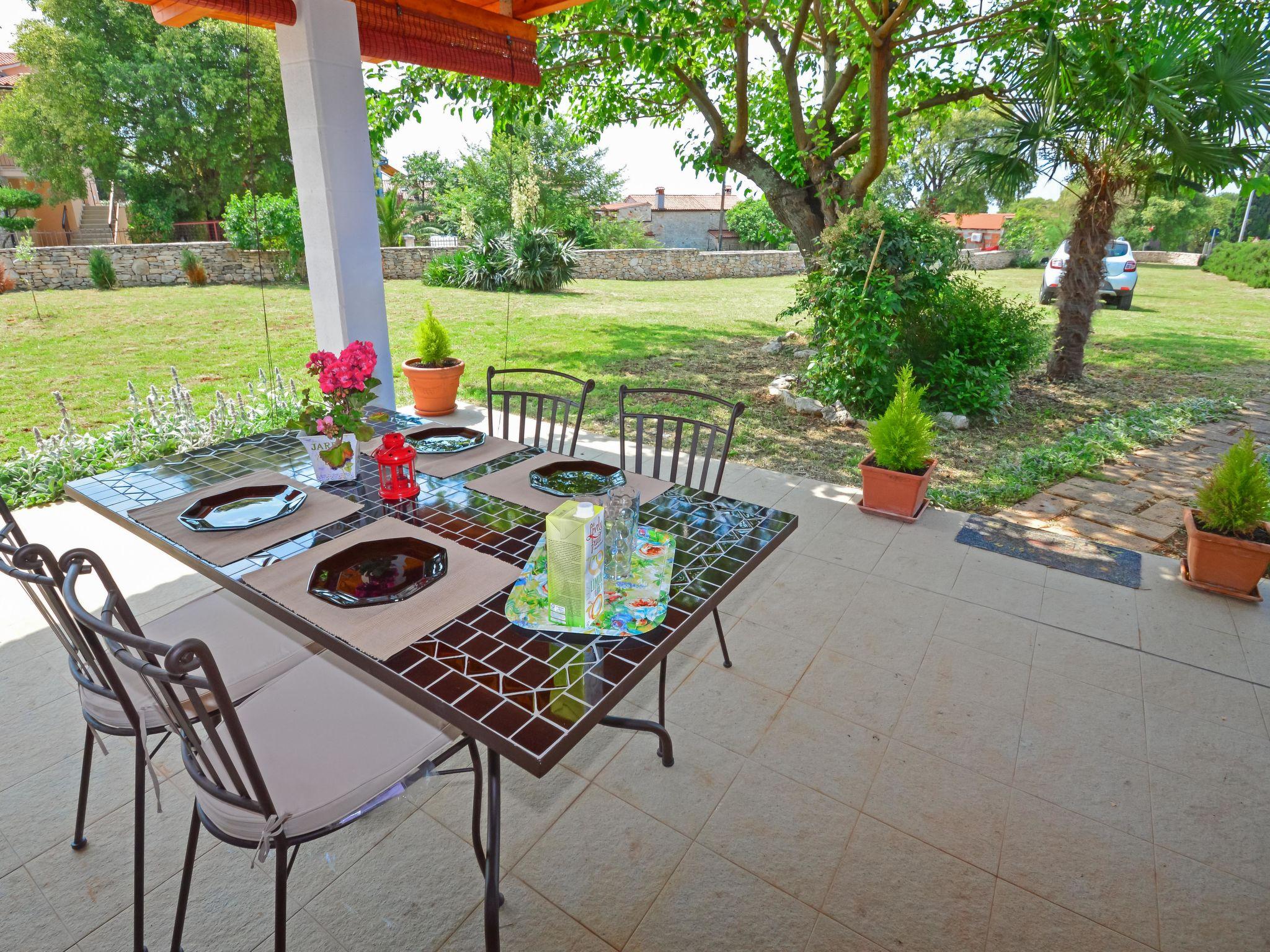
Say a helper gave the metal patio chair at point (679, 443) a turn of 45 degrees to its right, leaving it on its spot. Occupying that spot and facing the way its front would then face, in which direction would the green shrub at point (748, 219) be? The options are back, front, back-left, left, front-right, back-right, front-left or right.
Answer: right

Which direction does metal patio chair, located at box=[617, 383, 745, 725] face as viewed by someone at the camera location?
facing the viewer and to the left of the viewer

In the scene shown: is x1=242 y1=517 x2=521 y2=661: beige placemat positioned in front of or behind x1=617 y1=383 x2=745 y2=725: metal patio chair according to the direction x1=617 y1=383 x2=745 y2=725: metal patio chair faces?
in front

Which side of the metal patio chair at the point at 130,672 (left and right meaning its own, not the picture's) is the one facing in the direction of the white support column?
front

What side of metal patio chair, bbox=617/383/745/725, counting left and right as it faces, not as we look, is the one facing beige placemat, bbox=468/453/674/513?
front

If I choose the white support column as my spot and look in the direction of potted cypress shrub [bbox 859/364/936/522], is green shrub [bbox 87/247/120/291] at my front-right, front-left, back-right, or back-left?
back-left

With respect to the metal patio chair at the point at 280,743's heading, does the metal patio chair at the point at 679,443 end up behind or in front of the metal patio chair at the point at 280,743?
in front
